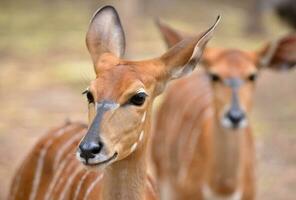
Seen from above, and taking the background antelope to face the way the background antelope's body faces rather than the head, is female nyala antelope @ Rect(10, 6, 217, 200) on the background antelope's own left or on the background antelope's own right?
on the background antelope's own right

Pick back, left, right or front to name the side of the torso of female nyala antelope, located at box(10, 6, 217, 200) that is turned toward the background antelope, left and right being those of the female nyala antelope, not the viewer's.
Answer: left

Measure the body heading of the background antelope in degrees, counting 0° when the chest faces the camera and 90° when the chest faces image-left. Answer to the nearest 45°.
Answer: approximately 315°

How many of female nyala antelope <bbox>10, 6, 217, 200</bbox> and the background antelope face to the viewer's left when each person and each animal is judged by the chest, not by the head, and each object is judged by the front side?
0

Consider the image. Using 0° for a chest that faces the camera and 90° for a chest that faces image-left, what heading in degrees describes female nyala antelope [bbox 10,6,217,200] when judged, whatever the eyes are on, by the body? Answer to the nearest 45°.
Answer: approximately 315°
